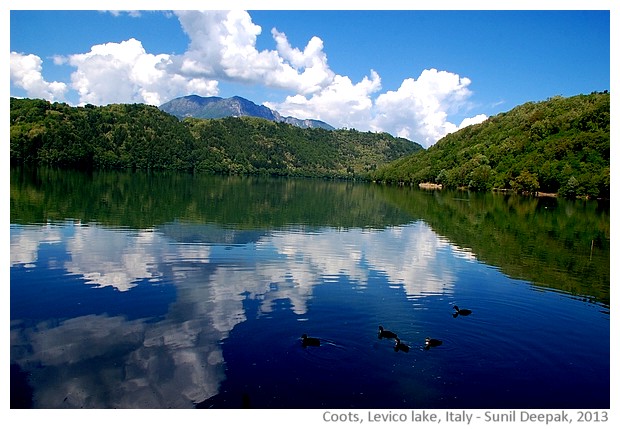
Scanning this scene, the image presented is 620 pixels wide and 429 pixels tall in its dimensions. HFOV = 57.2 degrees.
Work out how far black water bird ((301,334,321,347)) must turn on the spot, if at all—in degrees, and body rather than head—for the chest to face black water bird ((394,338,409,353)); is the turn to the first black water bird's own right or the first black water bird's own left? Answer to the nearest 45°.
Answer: approximately 180°

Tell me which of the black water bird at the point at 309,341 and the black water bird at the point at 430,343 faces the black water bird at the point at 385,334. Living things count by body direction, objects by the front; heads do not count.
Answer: the black water bird at the point at 430,343

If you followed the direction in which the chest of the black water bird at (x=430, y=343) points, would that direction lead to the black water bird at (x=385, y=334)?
yes

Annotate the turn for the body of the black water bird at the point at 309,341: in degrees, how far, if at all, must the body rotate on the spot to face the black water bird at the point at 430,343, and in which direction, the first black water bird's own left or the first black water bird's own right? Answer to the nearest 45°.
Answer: approximately 180°

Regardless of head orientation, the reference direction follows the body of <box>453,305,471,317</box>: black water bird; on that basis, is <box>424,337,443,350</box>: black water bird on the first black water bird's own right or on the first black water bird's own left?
on the first black water bird's own left

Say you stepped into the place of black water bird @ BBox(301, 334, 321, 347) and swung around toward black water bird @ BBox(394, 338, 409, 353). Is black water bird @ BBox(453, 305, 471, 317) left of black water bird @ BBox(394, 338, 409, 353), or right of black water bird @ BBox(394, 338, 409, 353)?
left

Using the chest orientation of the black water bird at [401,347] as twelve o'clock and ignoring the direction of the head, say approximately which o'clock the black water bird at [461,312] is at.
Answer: the black water bird at [461,312] is roughly at 4 o'clock from the black water bird at [401,347].

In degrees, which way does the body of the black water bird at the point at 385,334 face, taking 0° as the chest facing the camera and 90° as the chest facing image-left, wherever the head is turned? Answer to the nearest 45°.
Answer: approximately 90°

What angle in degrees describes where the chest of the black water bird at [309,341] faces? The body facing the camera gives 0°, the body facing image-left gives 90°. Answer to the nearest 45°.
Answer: approximately 90°

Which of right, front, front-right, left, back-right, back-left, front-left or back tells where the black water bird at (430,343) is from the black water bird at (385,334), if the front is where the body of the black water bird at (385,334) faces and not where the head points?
back

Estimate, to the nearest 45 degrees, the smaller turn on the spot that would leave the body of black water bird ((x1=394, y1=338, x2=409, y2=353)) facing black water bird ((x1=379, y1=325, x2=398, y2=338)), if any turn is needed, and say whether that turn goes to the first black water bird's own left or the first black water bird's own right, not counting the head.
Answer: approximately 45° to the first black water bird's own right

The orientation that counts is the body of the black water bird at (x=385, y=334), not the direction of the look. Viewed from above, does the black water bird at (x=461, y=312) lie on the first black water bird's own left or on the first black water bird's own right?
on the first black water bird's own right
